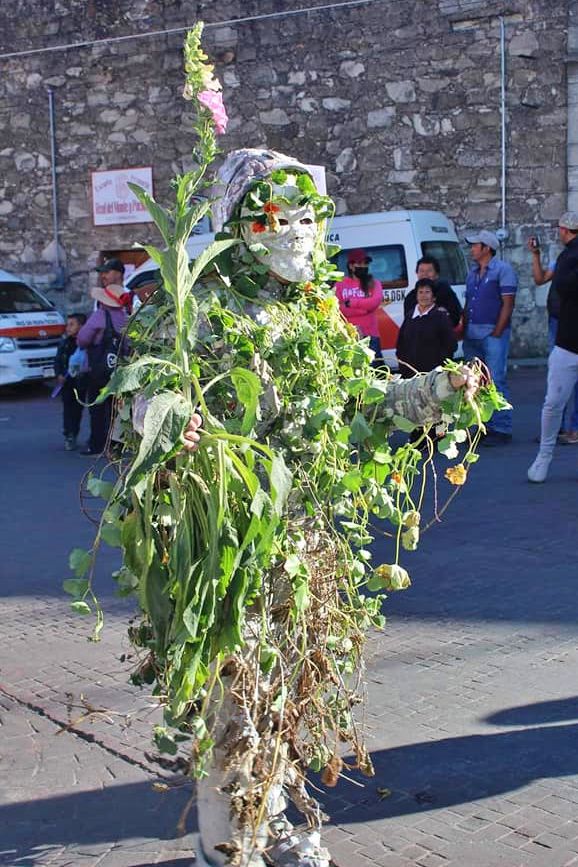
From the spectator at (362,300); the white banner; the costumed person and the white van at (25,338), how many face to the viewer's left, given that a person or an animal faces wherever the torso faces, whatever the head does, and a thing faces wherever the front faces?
0

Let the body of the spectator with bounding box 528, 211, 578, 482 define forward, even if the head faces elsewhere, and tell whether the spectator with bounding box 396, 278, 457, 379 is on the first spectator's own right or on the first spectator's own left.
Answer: on the first spectator's own right

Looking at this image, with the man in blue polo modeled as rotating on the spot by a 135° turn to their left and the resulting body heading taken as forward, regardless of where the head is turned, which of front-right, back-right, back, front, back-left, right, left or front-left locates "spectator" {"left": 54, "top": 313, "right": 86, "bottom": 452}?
back

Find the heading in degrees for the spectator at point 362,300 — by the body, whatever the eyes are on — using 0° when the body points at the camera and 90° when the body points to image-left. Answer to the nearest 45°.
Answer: approximately 0°

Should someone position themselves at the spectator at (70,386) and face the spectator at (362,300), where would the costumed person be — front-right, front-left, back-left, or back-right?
front-right

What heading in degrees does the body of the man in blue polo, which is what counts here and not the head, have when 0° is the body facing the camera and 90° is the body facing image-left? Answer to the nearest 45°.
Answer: approximately 45°

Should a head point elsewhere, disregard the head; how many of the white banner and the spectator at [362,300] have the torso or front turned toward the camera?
2

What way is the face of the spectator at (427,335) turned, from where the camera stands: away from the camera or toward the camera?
toward the camera

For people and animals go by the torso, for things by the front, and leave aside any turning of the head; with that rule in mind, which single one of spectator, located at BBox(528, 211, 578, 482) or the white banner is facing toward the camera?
the white banner

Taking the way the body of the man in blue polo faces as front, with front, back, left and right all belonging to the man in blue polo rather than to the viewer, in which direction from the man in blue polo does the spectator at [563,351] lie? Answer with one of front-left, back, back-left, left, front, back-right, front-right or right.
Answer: front-left

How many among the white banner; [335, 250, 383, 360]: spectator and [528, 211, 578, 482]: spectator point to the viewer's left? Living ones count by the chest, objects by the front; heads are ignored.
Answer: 1

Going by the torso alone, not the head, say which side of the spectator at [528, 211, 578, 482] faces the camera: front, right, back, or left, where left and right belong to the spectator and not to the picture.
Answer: left

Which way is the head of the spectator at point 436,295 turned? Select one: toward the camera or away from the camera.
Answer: toward the camera

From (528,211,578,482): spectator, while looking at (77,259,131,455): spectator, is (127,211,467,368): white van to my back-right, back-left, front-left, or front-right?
front-right

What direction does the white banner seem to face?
toward the camera

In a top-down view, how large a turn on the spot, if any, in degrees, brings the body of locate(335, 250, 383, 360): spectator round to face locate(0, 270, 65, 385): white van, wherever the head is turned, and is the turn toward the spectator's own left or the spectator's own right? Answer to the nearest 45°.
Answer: approximately 135° to the spectator's own right

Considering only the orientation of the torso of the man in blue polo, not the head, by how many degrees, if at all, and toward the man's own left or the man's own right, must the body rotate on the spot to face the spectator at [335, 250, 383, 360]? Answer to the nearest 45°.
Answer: approximately 45° to the man's own right

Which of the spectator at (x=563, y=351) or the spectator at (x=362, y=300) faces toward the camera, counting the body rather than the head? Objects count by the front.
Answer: the spectator at (x=362, y=300)
